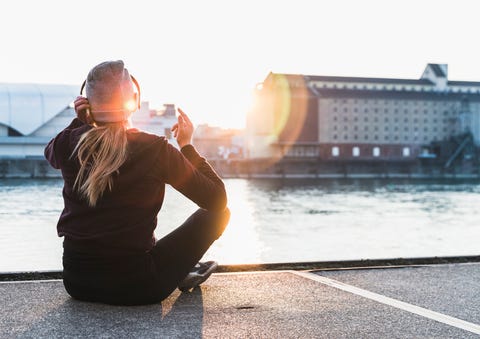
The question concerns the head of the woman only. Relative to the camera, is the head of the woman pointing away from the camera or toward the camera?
away from the camera

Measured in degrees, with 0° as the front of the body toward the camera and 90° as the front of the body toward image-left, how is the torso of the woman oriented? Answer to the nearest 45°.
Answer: approximately 225°
